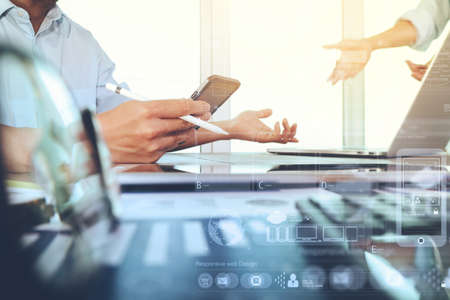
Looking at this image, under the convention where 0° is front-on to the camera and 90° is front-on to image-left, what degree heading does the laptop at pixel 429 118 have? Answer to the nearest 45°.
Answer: approximately 135°

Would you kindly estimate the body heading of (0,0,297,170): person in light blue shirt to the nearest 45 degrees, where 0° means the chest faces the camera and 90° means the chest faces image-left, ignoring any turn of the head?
approximately 315°
